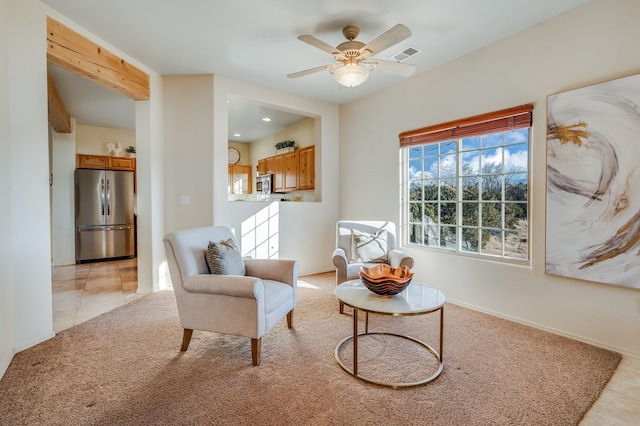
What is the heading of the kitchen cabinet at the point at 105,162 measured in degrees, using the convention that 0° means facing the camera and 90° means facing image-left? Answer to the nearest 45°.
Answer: approximately 0°

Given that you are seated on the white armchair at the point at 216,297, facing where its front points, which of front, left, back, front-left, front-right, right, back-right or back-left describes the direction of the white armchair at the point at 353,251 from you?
left

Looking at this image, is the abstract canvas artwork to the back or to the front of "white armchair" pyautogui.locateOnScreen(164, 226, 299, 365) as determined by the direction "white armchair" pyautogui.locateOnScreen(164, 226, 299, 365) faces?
to the front

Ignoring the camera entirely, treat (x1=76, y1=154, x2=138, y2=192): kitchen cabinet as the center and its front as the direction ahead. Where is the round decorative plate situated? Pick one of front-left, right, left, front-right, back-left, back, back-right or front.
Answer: left

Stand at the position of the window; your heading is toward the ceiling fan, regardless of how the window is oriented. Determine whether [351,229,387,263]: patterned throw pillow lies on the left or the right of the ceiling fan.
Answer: right

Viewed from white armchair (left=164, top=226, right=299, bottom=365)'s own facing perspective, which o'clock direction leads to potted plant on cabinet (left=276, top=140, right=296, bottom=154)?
The potted plant on cabinet is roughly at 8 o'clock from the white armchair.
